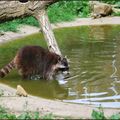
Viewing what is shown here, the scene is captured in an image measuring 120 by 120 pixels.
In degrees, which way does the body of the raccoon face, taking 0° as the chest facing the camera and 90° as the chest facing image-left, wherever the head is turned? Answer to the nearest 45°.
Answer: approximately 270°
